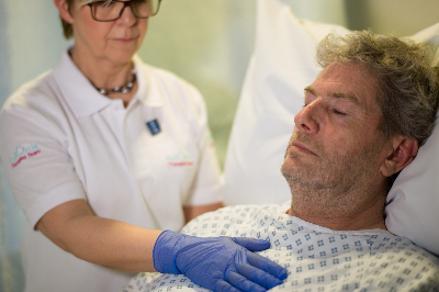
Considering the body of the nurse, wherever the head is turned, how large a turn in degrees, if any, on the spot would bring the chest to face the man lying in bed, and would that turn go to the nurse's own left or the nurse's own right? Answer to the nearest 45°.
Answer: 0° — they already face them

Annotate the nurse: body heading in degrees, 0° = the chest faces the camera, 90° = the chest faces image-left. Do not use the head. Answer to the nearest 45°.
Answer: approximately 315°

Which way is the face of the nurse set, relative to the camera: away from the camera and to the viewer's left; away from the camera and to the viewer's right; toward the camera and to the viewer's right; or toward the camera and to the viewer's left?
toward the camera and to the viewer's right
